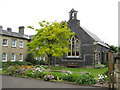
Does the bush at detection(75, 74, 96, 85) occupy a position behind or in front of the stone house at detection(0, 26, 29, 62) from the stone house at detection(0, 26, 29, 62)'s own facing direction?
in front

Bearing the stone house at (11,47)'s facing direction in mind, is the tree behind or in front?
in front

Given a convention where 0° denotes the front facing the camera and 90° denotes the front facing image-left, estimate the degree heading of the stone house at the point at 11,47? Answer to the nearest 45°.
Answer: approximately 315°
